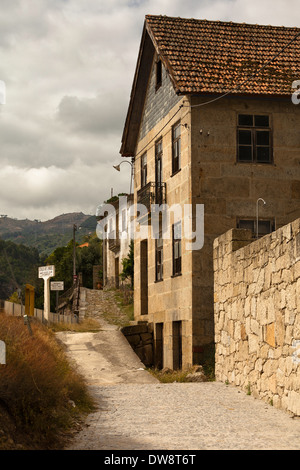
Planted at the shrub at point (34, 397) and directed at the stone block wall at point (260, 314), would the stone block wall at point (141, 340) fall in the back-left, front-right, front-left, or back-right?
front-left

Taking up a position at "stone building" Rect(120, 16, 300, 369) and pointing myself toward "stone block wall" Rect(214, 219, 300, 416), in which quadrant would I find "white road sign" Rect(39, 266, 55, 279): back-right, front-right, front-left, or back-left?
back-right

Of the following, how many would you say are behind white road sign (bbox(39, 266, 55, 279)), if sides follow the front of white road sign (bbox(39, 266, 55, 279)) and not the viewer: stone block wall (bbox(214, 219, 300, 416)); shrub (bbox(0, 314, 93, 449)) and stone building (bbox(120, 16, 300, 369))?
0

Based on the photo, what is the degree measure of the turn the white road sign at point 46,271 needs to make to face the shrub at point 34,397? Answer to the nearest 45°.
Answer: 0° — it already faces it

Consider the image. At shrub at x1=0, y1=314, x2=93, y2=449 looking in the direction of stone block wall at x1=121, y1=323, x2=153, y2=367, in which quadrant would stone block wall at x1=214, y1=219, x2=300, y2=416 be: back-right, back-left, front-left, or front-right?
front-right

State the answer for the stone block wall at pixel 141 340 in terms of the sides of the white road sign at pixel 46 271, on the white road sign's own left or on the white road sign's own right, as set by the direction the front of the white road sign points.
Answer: on the white road sign's own left

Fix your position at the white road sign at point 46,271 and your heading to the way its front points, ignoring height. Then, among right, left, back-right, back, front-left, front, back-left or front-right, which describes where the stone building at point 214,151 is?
front-left

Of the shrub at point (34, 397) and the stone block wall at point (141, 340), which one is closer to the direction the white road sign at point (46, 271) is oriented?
the shrub

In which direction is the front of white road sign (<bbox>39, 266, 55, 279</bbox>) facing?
toward the camera

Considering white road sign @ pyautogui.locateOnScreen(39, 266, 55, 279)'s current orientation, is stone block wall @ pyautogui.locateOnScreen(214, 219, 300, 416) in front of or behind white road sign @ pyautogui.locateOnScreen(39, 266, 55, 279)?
in front

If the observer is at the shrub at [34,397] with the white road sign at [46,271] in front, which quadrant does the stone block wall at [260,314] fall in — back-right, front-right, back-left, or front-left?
front-right

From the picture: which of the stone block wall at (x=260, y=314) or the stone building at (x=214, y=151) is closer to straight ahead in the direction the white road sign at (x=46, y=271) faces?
the stone block wall
